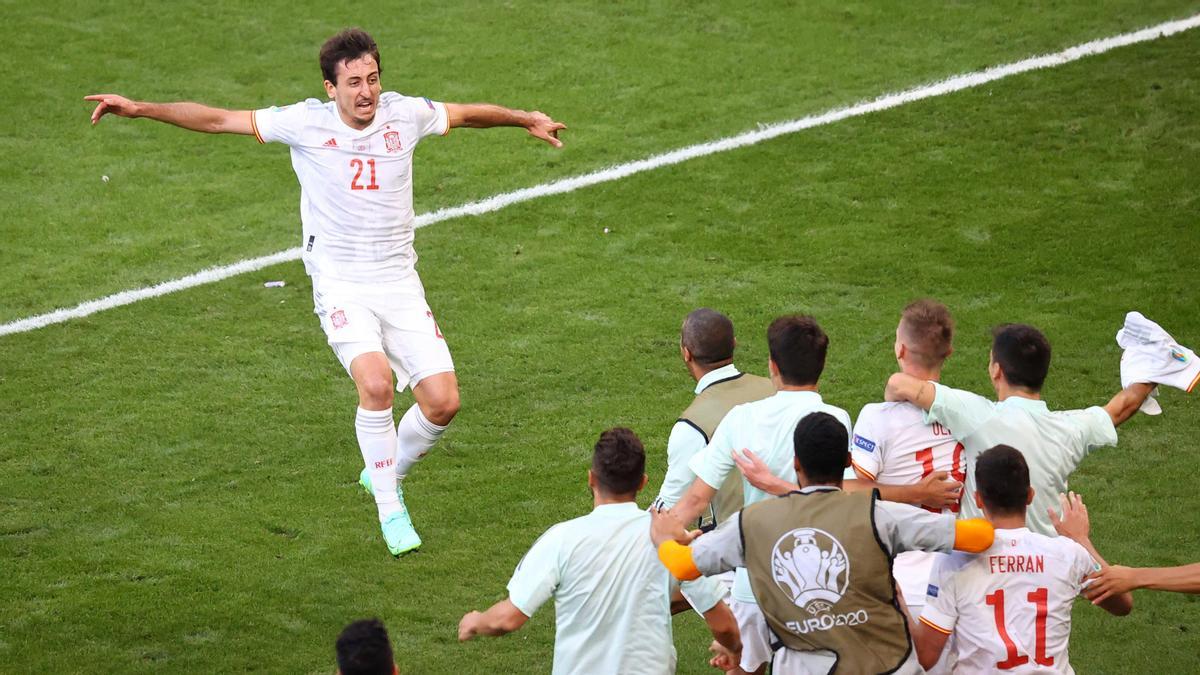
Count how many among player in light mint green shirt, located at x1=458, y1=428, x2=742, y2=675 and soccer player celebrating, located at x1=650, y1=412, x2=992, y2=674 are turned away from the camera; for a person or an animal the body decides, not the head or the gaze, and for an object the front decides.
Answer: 2

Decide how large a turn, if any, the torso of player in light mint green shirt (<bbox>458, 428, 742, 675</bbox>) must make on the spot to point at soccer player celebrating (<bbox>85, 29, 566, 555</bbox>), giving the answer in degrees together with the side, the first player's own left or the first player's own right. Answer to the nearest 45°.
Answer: approximately 45° to the first player's own left

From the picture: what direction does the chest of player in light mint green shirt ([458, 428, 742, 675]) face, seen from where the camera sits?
away from the camera

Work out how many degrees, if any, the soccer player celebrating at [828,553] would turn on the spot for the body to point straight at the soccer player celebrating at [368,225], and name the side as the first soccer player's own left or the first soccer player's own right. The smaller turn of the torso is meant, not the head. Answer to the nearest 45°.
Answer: approximately 45° to the first soccer player's own left

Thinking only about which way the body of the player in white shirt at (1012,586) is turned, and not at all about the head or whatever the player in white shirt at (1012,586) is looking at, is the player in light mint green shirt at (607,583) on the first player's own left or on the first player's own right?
on the first player's own left

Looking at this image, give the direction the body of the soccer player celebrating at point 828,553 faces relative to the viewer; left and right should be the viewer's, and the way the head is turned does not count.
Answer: facing away from the viewer

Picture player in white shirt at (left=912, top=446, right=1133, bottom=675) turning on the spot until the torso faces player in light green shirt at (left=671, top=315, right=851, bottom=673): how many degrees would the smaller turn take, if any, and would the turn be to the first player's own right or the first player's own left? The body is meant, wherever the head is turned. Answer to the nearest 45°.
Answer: approximately 90° to the first player's own left

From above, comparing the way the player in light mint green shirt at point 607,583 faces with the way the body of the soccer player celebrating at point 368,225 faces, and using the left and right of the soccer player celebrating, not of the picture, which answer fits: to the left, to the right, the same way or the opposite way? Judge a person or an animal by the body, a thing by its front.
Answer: the opposite way

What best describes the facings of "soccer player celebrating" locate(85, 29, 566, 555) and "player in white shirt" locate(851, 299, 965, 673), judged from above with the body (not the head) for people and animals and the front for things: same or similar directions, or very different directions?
very different directions

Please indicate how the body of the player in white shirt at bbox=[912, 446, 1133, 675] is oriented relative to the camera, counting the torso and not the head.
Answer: away from the camera

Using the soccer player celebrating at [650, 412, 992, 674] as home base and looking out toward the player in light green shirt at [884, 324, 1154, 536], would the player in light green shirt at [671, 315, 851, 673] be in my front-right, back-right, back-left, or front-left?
front-left

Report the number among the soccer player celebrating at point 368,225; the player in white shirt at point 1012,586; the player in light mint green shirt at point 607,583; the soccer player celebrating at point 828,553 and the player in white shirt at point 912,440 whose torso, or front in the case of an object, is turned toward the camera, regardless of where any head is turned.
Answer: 1

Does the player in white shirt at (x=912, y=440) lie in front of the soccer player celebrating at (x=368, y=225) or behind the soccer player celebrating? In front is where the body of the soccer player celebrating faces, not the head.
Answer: in front

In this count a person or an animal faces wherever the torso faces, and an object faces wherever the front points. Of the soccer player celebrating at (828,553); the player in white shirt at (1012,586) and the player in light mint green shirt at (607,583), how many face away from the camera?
3

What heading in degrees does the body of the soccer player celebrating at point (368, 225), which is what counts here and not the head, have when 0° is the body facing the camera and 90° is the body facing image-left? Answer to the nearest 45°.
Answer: approximately 0°
